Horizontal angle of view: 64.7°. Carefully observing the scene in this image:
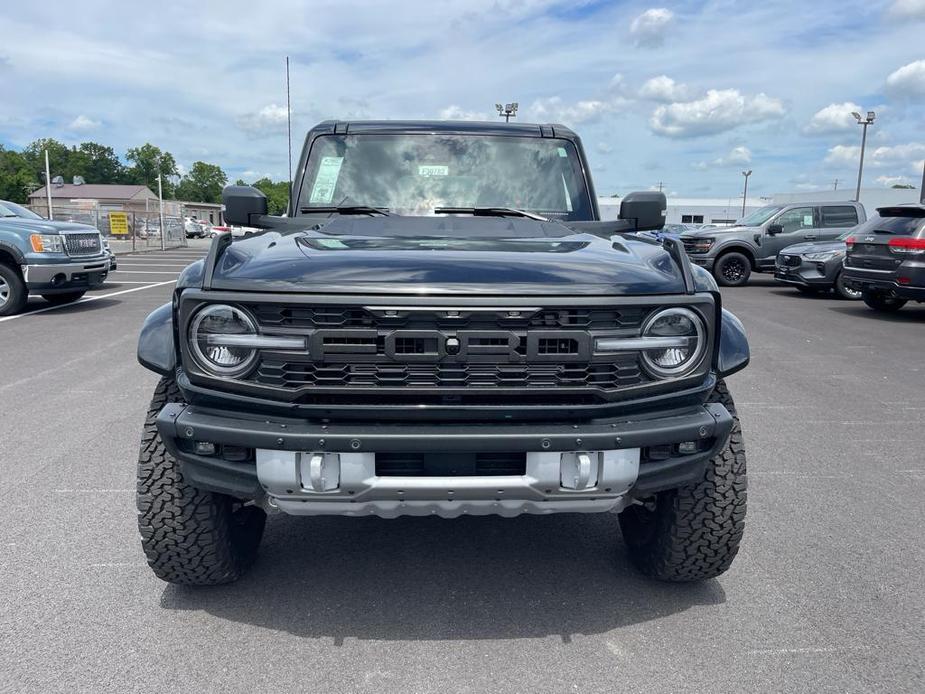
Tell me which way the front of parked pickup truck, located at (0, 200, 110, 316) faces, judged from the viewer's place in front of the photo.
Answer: facing the viewer and to the right of the viewer

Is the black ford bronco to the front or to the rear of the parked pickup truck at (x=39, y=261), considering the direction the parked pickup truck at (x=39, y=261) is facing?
to the front

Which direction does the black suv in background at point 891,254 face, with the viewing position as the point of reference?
facing away from the viewer and to the right of the viewer

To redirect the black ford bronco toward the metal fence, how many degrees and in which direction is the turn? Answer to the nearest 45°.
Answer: approximately 135° to its right

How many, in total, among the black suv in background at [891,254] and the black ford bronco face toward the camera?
1

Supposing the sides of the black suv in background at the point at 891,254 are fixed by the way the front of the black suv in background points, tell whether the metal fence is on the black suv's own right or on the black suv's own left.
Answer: on the black suv's own left
